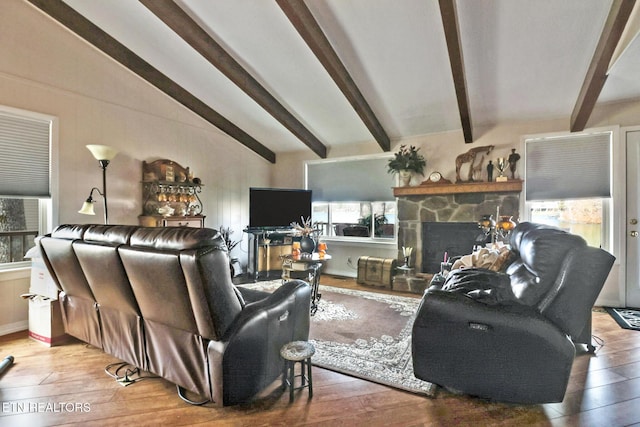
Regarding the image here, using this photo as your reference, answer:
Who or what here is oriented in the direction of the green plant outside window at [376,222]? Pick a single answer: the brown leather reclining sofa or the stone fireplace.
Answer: the brown leather reclining sofa

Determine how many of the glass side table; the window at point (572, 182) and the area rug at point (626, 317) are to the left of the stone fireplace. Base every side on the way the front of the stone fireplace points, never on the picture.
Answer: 2

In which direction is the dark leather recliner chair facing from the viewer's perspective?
to the viewer's left

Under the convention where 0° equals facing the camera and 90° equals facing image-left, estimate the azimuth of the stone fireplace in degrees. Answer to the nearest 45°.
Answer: approximately 0°

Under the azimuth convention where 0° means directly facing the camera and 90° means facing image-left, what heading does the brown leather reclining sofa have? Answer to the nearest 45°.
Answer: approximately 225°

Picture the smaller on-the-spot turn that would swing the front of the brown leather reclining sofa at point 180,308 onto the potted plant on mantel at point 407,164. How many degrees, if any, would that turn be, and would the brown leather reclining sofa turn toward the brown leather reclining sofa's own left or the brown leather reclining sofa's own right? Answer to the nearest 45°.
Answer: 0° — it already faces it

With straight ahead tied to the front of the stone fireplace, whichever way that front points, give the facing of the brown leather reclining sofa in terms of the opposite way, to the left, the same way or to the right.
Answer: the opposite way

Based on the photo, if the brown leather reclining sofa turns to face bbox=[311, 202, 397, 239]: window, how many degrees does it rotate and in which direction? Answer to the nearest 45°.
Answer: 0° — it already faces it

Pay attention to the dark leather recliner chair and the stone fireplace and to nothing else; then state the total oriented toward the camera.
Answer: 1

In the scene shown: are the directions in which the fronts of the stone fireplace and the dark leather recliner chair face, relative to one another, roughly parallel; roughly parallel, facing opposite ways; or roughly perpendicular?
roughly perpendicular

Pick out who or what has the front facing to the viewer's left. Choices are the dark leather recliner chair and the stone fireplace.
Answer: the dark leather recliner chair
